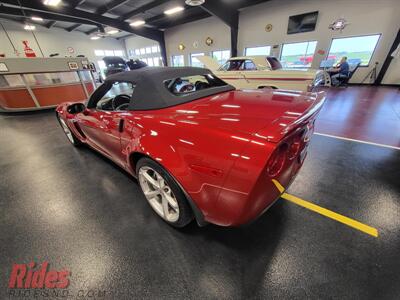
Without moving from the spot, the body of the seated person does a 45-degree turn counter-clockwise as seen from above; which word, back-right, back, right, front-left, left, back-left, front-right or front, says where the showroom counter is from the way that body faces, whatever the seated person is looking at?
front

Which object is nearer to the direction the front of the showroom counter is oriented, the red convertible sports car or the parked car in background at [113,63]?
the red convertible sports car

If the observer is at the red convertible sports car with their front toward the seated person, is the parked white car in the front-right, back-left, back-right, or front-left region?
front-left

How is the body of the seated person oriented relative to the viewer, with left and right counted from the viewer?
facing to the left of the viewer

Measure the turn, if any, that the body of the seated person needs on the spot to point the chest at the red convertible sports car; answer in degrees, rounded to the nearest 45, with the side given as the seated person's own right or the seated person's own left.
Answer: approximately 90° to the seated person's own left

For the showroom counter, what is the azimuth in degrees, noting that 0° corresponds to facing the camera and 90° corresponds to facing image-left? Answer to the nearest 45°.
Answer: approximately 0°

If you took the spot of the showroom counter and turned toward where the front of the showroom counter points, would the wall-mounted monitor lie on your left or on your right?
on your left

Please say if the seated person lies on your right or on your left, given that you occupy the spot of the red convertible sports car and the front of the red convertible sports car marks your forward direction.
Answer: on your right

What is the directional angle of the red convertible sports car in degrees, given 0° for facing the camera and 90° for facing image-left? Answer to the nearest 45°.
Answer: approximately 135°

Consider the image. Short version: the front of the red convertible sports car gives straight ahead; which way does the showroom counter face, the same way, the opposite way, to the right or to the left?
the opposite way
